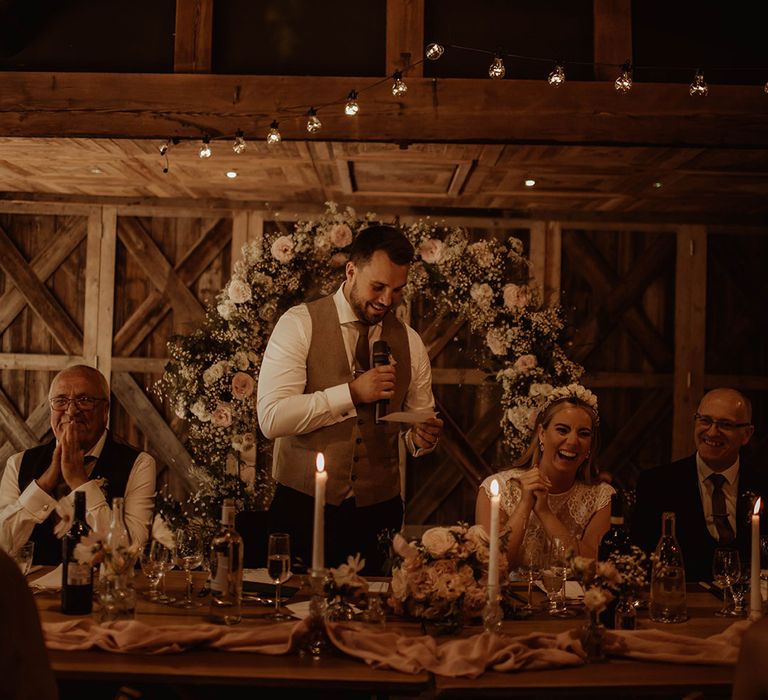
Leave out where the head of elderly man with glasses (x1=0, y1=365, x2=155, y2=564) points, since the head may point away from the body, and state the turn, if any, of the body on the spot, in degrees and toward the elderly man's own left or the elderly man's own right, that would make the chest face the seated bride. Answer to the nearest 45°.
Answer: approximately 90° to the elderly man's own left

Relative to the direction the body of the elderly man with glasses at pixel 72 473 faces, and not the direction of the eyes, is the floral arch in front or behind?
behind

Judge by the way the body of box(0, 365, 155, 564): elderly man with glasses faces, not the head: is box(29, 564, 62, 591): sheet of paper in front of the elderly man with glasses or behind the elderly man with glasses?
in front

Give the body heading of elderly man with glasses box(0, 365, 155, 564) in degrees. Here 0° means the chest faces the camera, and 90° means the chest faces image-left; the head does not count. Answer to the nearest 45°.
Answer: approximately 0°

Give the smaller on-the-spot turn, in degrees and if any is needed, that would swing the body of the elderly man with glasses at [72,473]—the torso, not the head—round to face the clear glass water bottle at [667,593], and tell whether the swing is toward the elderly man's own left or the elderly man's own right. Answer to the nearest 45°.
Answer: approximately 45° to the elderly man's own left

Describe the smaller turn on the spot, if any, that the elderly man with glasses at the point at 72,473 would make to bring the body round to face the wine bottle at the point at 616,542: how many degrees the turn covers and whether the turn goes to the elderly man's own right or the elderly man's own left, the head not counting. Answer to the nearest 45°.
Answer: approximately 45° to the elderly man's own left

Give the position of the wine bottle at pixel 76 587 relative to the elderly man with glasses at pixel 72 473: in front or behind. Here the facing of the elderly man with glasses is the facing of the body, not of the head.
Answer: in front

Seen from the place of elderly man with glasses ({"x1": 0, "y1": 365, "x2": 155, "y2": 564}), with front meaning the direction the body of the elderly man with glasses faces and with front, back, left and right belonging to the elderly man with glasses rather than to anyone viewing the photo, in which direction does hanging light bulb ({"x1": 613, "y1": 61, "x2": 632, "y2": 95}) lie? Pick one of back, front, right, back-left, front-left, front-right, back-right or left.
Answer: left
